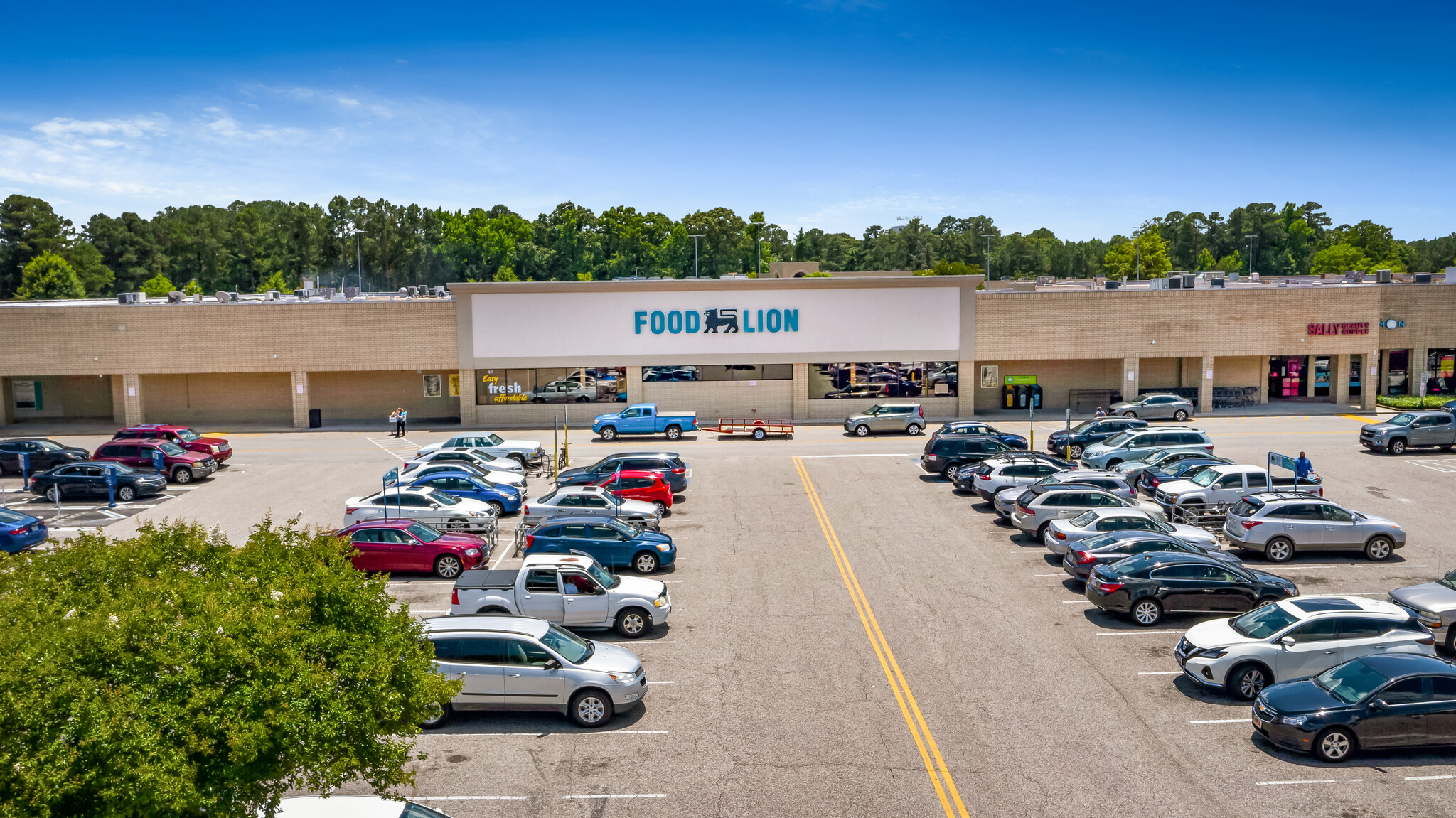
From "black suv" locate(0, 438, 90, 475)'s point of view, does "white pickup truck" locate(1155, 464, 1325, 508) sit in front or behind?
in front

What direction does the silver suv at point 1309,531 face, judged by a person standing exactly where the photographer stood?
facing away from the viewer and to the right of the viewer

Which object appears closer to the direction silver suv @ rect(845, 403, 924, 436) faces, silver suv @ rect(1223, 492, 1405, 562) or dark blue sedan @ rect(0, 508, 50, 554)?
the dark blue sedan

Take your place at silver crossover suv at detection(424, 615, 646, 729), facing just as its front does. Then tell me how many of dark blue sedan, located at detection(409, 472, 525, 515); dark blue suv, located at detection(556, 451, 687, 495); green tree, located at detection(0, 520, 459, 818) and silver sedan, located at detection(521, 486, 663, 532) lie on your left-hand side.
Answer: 3

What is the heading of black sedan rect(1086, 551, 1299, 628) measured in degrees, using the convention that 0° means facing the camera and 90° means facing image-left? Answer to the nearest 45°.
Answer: approximately 225°

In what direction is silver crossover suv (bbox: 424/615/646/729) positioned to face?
to the viewer's right

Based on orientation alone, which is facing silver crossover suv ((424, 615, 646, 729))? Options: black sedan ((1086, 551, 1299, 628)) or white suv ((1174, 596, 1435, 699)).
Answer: the white suv

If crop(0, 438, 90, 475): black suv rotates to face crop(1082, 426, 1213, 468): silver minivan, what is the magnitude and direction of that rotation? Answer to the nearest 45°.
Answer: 0° — it already faces it

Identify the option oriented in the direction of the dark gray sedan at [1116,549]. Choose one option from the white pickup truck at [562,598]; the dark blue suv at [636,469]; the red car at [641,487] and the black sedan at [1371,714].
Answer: the white pickup truck

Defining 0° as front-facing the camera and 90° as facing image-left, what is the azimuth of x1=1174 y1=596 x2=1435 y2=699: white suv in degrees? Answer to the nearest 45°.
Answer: approximately 45°

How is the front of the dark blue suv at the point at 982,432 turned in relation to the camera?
facing to the right of the viewer

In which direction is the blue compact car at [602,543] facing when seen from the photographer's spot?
facing to the right of the viewer

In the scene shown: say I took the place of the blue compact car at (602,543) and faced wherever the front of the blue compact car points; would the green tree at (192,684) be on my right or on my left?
on my right

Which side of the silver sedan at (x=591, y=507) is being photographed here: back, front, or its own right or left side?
right
